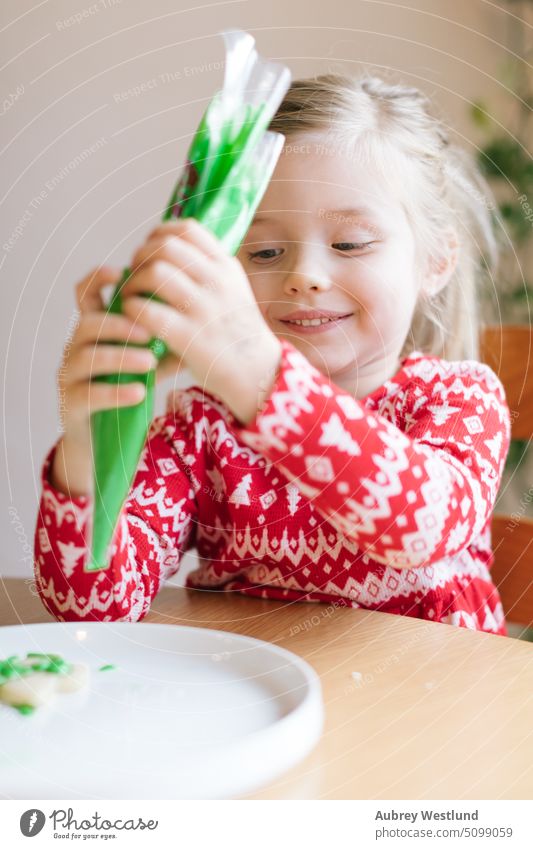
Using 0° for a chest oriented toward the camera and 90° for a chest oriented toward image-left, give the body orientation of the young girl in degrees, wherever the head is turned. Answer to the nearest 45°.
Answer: approximately 45°
